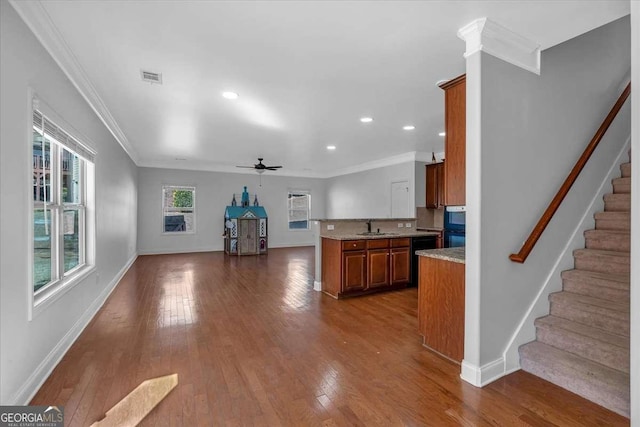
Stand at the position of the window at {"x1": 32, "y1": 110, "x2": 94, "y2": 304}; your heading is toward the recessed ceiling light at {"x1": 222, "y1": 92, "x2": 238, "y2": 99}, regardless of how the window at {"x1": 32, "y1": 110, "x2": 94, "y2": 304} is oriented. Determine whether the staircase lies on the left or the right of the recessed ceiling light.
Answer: right

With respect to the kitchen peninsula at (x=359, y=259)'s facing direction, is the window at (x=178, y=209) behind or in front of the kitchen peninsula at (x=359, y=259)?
behind

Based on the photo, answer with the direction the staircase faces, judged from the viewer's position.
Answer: facing the viewer and to the left of the viewer

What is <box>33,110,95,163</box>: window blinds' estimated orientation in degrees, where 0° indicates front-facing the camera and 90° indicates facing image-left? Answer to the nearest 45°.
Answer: approximately 315°

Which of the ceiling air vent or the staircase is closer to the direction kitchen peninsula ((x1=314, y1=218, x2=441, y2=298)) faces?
the staircase

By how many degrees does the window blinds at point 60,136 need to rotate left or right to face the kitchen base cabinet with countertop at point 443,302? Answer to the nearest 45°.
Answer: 0° — it already faces it

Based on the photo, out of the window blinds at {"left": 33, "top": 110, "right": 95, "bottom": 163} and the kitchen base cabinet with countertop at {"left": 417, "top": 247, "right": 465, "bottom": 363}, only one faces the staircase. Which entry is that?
the window blinds

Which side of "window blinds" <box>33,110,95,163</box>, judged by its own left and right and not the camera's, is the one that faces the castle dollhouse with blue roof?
left

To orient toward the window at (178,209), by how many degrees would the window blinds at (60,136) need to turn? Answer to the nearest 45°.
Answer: approximately 90° to its left

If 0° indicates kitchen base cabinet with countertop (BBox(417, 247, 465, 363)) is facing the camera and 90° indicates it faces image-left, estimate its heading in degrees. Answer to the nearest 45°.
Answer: approximately 135°

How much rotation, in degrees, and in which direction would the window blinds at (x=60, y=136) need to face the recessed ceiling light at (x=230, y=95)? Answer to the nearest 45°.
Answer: approximately 45° to its left

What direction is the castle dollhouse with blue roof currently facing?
toward the camera
